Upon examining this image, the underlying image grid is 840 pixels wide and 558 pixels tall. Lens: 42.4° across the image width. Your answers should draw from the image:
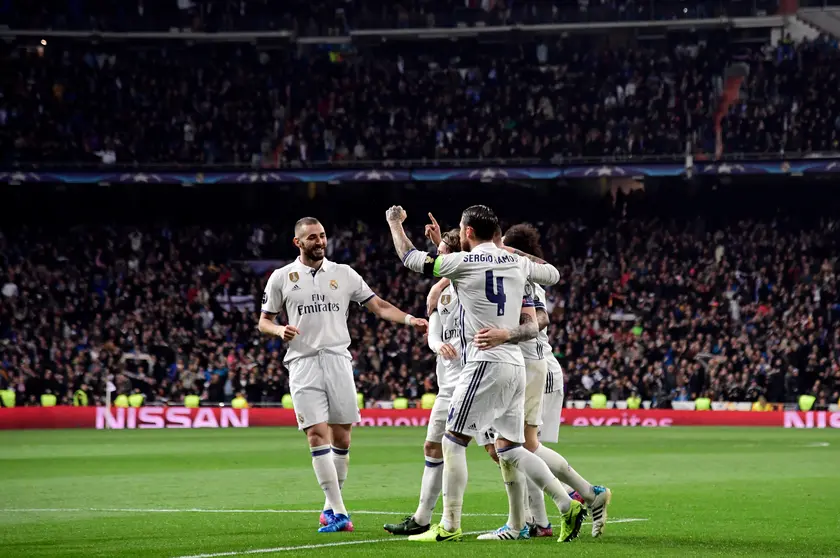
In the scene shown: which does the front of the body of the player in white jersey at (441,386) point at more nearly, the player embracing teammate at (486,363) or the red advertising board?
the player embracing teammate

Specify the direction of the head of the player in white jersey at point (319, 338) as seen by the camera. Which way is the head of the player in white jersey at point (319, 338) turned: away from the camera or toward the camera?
toward the camera

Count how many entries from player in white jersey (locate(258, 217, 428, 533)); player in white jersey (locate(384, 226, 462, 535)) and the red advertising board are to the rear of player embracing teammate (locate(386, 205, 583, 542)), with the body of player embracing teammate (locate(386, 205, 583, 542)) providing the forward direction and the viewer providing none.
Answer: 0

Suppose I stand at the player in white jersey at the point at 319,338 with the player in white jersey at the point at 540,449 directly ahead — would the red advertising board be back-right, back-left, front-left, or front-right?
back-left

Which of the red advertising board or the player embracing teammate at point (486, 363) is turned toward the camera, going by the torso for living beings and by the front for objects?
the red advertising board

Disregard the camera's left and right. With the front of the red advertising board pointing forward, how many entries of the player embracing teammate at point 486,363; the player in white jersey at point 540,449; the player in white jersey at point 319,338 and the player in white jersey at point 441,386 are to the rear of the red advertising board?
0

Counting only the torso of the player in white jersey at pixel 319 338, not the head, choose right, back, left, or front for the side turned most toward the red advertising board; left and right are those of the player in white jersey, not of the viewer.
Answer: back

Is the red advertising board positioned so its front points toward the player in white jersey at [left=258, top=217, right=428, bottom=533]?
yes

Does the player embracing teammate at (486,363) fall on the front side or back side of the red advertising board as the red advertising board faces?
on the front side

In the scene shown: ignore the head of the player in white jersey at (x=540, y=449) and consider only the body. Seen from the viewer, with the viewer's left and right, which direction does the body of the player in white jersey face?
facing to the left of the viewer

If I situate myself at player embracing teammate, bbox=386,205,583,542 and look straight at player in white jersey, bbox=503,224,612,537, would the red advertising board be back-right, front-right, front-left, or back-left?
front-left

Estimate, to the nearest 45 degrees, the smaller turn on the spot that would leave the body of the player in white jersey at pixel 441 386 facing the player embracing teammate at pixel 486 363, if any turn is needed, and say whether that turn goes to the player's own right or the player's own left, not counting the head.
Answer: approximately 45° to the player's own left

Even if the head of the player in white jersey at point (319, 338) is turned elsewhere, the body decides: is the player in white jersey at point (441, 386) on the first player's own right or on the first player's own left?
on the first player's own left

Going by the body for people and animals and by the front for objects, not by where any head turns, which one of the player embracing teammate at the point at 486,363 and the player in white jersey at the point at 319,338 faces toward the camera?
the player in white jersey

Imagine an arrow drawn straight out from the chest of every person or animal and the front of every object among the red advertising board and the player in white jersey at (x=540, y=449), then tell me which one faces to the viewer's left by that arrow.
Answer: the player in white jersey

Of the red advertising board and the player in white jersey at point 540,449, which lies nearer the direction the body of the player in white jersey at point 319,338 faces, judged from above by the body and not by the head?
the player in white jersey

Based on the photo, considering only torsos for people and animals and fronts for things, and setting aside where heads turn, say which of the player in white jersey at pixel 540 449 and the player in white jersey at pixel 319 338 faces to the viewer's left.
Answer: the player in white jersey at pixel 540 449

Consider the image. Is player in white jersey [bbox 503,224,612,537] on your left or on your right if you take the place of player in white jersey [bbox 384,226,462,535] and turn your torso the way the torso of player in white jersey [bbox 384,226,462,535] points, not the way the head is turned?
on your left
